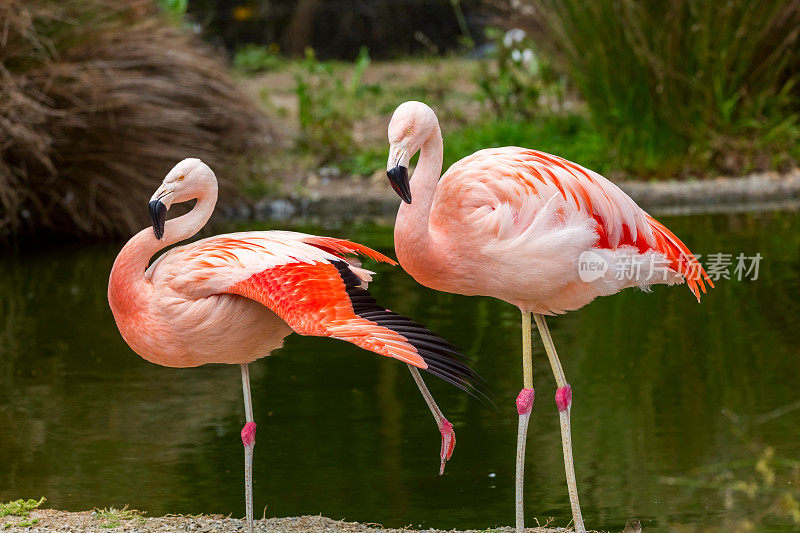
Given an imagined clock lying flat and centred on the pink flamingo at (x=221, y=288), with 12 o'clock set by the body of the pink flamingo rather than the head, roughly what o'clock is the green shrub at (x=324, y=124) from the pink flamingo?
The green shrub is roughly at 3 o'clock from the pink flamingo.

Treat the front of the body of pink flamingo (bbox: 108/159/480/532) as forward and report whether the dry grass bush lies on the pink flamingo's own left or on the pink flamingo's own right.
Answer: on the pink flamingo's own right

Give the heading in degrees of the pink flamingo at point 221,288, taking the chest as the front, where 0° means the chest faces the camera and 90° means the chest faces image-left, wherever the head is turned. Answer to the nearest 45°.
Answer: approximately 90°
